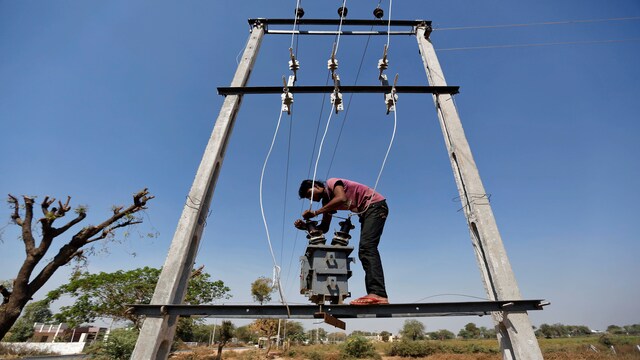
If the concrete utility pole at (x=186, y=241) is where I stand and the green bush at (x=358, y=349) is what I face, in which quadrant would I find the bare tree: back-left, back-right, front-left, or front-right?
front-left

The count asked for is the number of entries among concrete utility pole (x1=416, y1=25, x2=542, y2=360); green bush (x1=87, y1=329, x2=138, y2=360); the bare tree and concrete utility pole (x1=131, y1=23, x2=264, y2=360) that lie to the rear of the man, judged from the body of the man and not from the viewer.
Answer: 1

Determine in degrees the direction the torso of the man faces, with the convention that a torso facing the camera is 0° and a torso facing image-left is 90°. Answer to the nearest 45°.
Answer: approximately 90°

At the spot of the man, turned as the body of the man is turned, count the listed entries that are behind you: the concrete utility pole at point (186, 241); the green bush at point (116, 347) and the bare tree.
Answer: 0

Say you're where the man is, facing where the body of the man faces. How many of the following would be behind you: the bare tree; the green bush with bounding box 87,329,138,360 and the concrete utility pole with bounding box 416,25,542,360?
1

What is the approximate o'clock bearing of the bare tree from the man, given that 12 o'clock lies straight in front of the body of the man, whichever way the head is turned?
The bare tree is roughly at 1 o'clock from the man.

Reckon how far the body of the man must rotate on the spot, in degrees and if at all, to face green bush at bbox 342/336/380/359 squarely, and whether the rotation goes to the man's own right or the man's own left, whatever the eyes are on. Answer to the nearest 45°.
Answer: approximately 90° to the man's own right

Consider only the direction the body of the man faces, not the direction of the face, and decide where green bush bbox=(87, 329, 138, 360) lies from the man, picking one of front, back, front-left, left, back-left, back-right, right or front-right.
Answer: front-right

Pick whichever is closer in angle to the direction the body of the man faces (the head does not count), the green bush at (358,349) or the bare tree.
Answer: the bare tree

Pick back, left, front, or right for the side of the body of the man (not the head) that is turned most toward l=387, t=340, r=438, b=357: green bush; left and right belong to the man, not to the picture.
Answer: right

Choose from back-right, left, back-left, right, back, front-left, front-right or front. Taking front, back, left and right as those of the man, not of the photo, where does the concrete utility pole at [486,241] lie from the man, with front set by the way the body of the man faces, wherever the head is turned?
back

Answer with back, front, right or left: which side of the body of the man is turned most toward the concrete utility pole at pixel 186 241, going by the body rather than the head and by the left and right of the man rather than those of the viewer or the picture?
front
